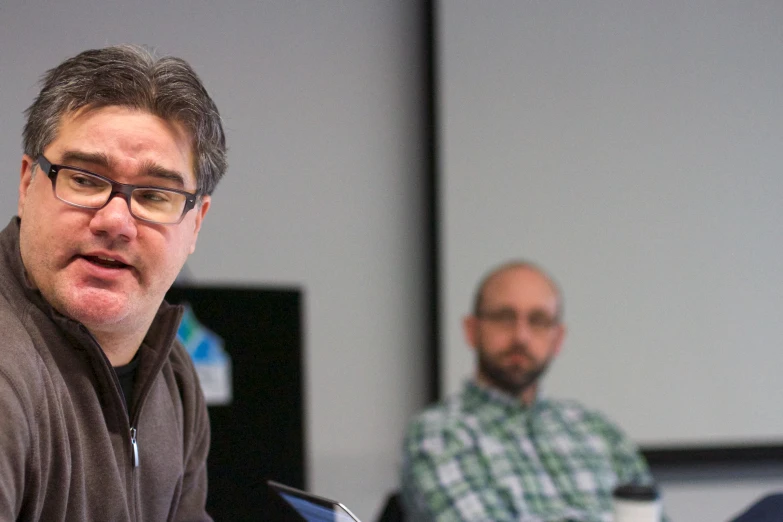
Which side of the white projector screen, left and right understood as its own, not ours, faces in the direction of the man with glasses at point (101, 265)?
front

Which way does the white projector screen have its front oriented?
toward the camera

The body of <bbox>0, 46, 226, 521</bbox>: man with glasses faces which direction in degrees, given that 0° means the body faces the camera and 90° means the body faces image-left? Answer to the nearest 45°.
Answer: approximately 315°

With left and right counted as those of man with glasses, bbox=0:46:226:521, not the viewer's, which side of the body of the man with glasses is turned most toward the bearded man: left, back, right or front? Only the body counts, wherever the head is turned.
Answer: left

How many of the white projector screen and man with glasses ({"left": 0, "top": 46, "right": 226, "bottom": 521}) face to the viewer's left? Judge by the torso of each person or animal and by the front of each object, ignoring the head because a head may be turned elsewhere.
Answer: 0

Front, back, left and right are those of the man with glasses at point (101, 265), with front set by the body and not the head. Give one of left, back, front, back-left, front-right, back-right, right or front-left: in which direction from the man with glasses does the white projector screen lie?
left

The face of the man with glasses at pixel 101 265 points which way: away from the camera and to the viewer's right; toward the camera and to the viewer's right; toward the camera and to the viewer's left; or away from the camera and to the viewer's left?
toward the camera and to the viewer's right

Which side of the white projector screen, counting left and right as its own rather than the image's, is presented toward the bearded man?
front
